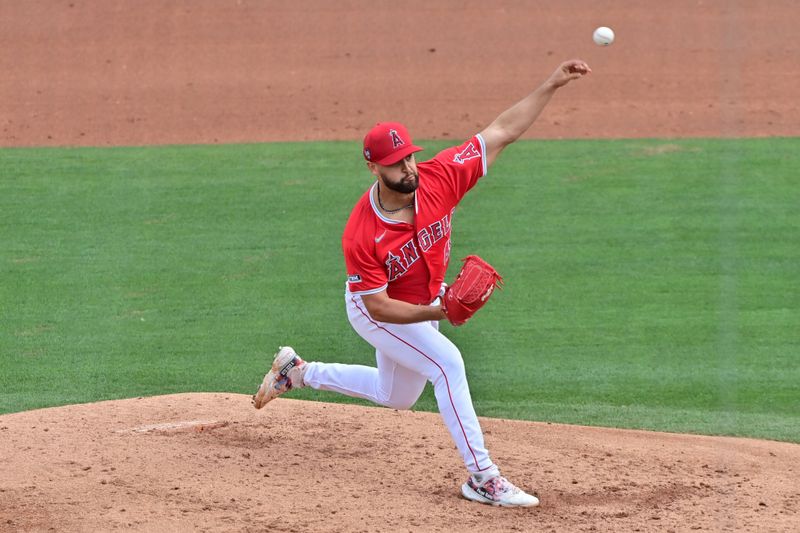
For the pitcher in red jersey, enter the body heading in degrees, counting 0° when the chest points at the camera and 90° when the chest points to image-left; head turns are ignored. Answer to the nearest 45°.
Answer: approximately 315°
